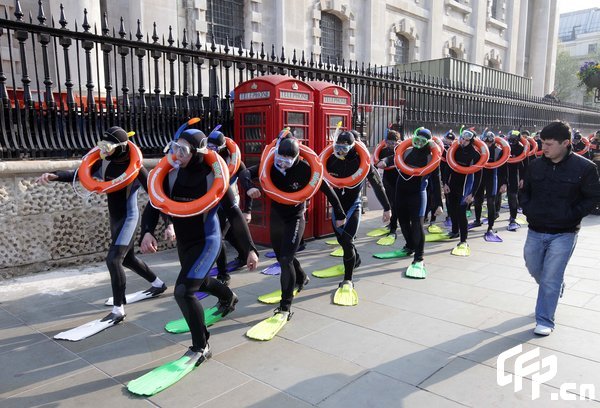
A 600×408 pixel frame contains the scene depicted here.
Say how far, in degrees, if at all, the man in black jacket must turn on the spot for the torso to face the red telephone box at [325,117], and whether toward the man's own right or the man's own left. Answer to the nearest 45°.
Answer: approximately 90° to the man's own right

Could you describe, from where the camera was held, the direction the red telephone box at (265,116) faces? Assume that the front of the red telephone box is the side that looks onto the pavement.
facing the viewer and to the right of the viewer

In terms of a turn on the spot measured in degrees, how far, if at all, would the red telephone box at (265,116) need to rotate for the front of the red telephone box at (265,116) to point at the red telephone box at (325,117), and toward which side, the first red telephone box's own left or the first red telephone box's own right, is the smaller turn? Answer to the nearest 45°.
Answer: approximately 90° to the first red telephone box's own left

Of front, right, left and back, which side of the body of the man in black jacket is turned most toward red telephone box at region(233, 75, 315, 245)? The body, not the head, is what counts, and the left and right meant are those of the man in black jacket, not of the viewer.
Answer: right

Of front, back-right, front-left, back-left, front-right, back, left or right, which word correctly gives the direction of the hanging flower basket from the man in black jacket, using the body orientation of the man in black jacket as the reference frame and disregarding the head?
back-right

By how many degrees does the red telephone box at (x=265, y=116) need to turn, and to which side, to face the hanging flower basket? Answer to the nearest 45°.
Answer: approximately 90° to its left

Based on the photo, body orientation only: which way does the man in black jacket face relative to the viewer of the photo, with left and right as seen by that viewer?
facing the viewer and to the left of the viewer

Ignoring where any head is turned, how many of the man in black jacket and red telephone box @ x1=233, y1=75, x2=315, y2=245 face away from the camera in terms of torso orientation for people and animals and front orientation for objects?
0

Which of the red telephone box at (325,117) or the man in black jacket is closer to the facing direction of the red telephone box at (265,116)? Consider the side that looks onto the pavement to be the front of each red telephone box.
the man in black jacket

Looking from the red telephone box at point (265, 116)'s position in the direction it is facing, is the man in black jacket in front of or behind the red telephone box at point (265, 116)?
in front

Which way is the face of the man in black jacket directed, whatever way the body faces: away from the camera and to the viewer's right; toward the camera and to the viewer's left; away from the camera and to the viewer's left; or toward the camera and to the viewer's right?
toward the camera and to the viewer's left
